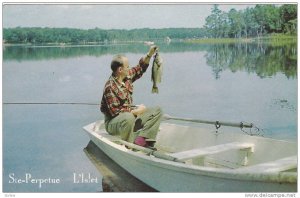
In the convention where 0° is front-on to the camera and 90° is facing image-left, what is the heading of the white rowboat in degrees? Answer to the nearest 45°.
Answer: approximately 135°

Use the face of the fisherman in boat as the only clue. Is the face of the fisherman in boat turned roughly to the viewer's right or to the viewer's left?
to the viewer's right
